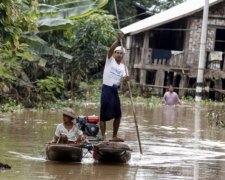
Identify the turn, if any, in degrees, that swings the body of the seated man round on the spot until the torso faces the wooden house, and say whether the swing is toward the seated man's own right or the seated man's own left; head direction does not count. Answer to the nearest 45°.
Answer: approximately 180°

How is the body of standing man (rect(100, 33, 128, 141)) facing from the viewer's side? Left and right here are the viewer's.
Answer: facing the viewer and to the right of the viewer

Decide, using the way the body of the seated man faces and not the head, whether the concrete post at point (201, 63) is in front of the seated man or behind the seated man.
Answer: behind

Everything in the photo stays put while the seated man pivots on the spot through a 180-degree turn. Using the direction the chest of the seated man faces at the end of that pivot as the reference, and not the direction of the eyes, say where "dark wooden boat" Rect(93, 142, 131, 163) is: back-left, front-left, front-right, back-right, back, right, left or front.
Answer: right

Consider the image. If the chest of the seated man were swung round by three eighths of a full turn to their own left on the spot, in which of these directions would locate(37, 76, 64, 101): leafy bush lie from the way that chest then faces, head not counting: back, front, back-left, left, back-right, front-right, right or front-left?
front-left

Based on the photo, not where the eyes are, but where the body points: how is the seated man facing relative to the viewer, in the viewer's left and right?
facing the viewer

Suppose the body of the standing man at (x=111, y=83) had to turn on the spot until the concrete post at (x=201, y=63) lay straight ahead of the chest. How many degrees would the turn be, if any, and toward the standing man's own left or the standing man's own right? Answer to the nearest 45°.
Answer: approximately 135° to the standing man's own left

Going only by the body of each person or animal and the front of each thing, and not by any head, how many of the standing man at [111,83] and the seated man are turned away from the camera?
0
